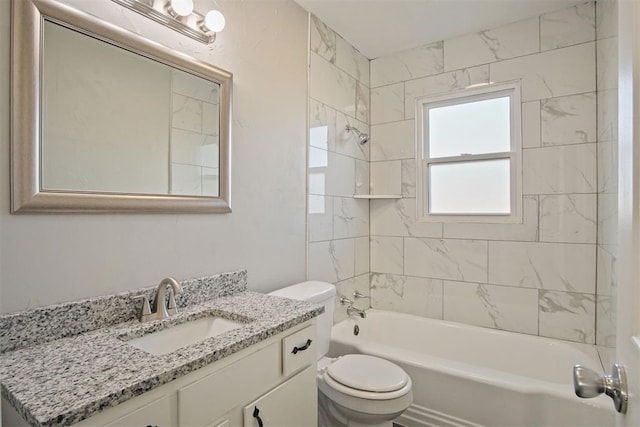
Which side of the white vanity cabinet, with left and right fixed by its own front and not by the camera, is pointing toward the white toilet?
left

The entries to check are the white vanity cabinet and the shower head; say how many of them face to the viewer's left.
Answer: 0

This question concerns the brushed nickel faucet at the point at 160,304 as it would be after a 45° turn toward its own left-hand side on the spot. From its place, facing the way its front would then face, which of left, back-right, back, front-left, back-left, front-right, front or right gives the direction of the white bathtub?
front

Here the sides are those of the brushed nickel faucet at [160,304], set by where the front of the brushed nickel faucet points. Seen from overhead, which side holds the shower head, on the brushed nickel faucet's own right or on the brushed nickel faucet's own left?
on the brushed nickel faucet's own left

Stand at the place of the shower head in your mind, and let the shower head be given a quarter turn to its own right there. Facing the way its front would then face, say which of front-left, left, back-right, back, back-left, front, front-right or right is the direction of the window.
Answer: back-left

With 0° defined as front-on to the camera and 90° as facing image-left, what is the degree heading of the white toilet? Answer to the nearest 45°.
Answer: approximately 315°

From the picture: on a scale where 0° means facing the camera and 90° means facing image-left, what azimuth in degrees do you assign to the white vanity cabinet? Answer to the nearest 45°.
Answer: approximately 315°

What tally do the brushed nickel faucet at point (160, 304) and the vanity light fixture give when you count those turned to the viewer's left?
0

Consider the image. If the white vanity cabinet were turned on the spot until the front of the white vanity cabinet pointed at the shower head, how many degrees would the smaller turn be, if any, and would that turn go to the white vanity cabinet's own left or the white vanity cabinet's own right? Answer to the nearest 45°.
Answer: approximately 90° to the white vanity cabinet's own left

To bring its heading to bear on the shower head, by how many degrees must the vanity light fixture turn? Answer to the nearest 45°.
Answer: approximately 90° to its left

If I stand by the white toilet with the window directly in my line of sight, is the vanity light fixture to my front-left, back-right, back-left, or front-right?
back-left

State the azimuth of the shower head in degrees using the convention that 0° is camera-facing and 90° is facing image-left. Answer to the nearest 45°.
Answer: approximately 315°

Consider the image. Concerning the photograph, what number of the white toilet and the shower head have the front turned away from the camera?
0
